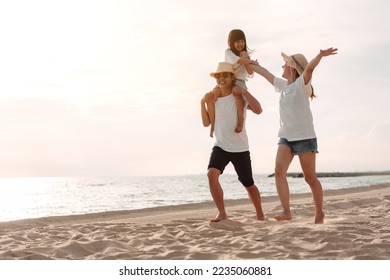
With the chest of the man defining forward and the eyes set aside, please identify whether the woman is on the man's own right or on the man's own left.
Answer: on the man's own left

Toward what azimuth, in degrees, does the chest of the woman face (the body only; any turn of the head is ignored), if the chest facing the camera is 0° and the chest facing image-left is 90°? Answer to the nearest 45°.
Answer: approximately 45°

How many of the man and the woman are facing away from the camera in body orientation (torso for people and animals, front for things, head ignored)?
0

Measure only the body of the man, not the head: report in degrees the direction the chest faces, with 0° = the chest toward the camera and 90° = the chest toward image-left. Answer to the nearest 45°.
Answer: approximately 45°

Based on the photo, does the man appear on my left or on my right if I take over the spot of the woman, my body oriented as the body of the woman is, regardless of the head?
on my right
